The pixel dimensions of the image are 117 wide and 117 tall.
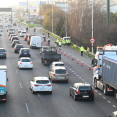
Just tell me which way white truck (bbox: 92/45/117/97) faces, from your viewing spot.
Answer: facing away from the viewer and to the left of the viewer

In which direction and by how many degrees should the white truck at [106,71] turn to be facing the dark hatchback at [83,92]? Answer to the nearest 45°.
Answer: approximately 90° to its left

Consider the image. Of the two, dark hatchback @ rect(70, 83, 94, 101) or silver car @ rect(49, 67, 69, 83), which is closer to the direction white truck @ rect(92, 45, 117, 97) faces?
the silver car

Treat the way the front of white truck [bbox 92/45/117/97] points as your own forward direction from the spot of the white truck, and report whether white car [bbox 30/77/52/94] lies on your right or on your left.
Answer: on your left

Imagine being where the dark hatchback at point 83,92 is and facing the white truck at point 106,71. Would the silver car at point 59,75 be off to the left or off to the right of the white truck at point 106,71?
left
